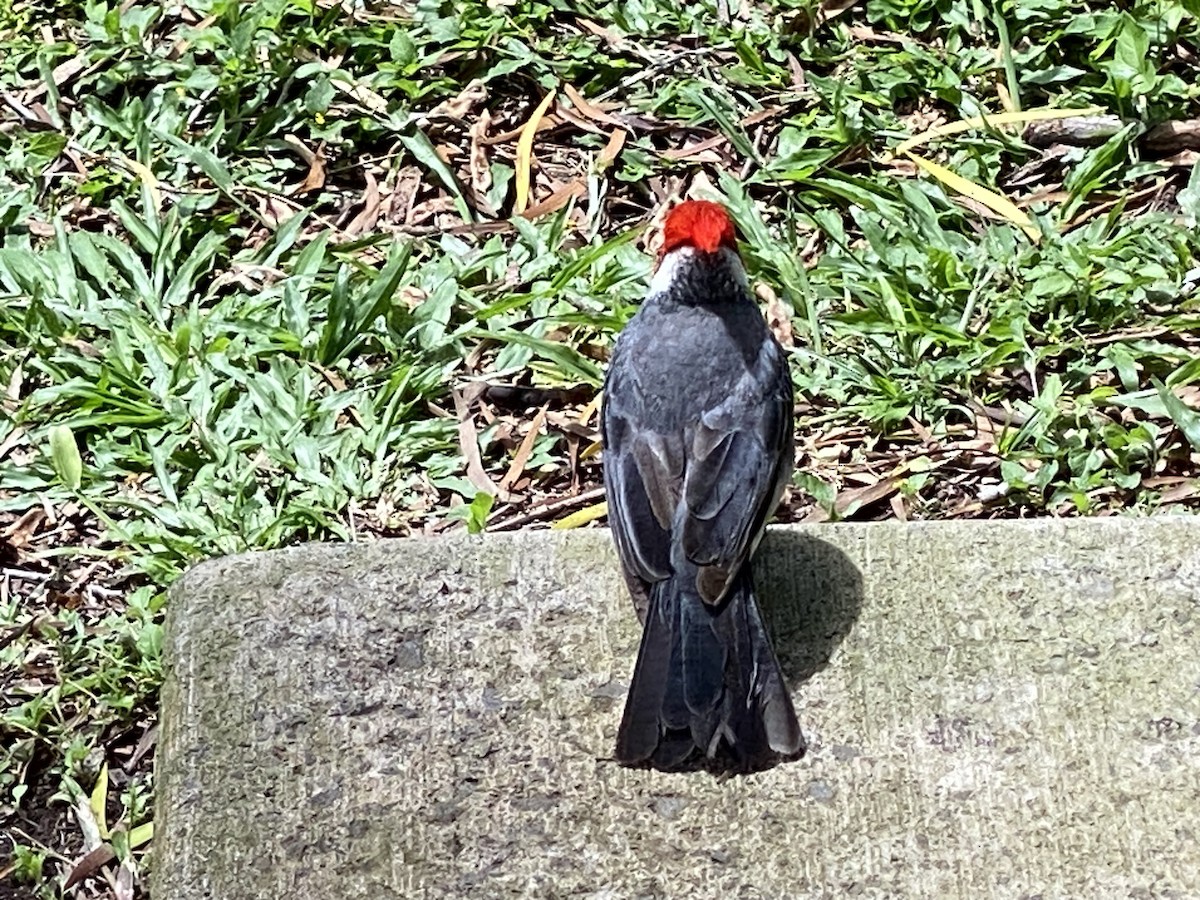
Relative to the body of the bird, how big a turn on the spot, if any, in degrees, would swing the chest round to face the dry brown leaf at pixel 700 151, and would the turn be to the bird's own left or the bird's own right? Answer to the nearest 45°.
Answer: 0° — it already faces it

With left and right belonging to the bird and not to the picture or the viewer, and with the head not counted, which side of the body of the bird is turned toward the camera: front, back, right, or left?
back

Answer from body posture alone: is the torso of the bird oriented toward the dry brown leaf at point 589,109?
yes

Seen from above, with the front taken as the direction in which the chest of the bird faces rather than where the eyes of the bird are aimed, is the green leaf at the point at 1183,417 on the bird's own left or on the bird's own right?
on the bird's own right

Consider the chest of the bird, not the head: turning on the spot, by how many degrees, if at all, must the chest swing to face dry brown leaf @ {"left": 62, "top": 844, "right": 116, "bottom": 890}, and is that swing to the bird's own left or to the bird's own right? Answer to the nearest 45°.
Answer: approximately 90° to the bird's own left
